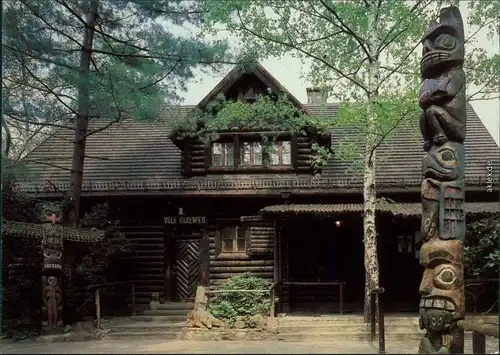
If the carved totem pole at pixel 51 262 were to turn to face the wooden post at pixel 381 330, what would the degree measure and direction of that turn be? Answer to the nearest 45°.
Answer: approximately 45° to its left

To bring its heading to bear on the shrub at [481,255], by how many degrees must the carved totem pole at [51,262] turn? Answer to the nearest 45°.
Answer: approximately 90° to its left

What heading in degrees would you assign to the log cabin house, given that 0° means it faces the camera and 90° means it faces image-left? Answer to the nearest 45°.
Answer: approximately 0°

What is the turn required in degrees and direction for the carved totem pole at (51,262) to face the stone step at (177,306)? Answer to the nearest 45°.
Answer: approximately 135° to its left

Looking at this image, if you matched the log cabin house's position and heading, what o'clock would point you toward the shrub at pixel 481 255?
The shrub is roughly at 10 o'clock from the log cabin house.

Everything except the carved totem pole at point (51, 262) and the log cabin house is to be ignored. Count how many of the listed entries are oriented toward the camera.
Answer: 2

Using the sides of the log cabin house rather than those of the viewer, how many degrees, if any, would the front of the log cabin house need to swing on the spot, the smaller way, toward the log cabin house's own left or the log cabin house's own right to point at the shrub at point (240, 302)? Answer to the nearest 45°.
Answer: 0° — it already faces it

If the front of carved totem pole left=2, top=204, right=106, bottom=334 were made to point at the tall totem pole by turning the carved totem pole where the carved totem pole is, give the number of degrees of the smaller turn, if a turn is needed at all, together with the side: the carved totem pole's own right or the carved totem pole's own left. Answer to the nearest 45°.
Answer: approximately 45° to the carved totem pole's own left

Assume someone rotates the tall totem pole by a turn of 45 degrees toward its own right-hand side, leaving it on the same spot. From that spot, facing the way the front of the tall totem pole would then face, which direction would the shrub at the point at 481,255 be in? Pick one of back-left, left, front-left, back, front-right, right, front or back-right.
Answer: right
